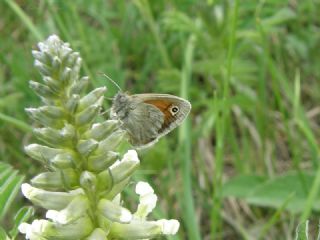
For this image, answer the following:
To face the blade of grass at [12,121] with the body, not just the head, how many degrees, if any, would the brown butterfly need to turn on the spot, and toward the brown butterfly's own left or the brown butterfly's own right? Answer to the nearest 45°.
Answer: approximately 45° to the brown butterfly's own right

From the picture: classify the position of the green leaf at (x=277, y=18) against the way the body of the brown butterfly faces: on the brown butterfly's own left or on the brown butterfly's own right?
on the brown butterfly's own right

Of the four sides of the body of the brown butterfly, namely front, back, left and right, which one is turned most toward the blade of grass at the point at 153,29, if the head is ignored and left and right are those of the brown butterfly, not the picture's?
right

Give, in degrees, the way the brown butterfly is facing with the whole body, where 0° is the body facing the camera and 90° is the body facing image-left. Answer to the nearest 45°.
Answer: approximately 90°

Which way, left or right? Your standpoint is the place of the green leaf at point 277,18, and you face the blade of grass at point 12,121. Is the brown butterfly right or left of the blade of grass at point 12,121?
left
